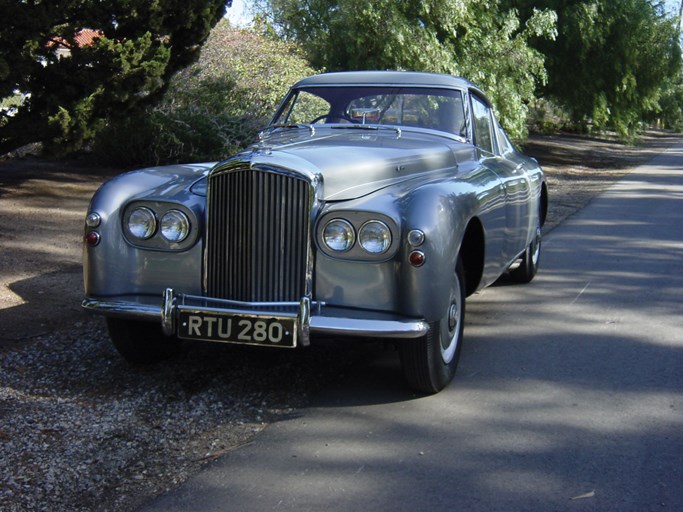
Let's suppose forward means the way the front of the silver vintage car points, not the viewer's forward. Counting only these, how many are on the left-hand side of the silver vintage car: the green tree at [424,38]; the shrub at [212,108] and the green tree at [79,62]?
0

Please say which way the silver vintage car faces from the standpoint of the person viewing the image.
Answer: facing the viewer and to the left of the viewer

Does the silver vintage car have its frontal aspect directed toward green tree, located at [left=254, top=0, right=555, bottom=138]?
no

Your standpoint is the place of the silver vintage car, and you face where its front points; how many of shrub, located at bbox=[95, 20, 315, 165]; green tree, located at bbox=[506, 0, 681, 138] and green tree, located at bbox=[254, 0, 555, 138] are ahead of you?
0

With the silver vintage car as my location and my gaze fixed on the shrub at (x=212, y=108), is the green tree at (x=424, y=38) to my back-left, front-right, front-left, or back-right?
front-right

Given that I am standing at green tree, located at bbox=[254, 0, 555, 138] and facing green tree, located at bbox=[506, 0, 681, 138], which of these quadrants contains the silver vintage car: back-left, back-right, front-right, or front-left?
back-right

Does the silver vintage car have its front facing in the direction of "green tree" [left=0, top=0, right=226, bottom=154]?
no

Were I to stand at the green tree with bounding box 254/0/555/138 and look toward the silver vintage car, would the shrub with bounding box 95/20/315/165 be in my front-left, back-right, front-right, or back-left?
front-right

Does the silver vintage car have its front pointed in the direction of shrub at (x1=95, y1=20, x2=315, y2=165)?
no

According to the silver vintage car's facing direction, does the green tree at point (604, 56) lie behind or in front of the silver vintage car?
behind
